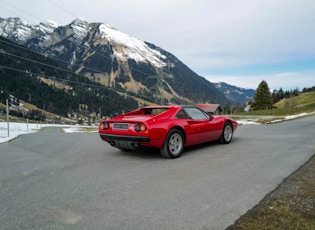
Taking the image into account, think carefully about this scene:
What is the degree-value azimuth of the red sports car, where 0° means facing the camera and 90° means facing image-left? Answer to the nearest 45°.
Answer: approximately 225°
